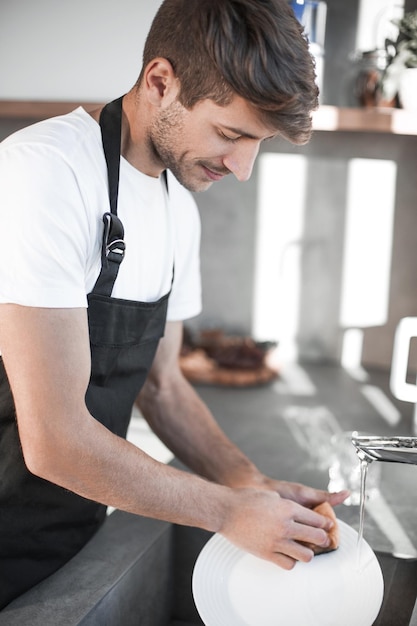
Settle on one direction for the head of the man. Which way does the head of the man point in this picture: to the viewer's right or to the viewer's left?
to the viewer's right

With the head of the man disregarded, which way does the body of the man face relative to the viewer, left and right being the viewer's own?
facing the viewer and to the right of the viewer

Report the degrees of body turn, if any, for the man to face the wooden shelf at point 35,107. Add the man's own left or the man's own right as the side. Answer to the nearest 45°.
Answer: approximately 135° to the man's own left

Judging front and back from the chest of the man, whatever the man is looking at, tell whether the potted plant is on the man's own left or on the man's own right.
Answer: on the man's own left

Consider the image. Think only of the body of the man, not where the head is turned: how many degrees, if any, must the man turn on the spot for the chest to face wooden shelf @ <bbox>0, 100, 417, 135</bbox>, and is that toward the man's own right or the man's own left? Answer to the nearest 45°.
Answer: approximately 90° to the man's own left
